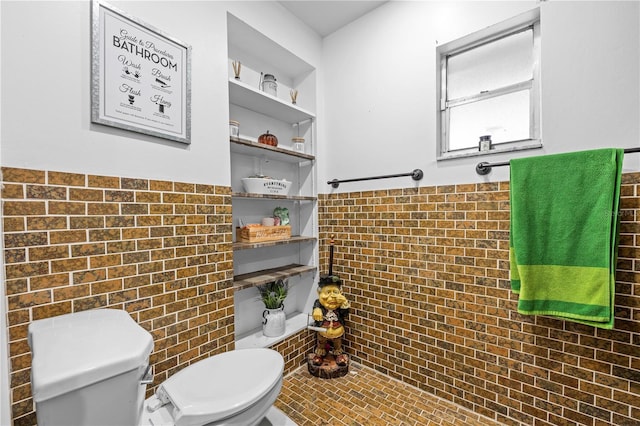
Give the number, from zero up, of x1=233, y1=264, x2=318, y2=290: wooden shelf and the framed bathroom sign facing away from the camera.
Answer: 0

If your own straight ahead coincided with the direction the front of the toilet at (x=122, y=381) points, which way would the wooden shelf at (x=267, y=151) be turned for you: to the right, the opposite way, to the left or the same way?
to the right

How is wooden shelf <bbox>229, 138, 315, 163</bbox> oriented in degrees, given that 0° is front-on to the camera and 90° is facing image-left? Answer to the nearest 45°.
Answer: approximately 315°

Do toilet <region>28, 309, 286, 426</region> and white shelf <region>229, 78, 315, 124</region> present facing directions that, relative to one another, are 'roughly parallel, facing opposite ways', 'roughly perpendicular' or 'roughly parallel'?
roughly perpendicular

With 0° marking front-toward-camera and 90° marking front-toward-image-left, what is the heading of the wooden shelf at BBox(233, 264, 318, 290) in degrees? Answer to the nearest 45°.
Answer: approximately 315°
